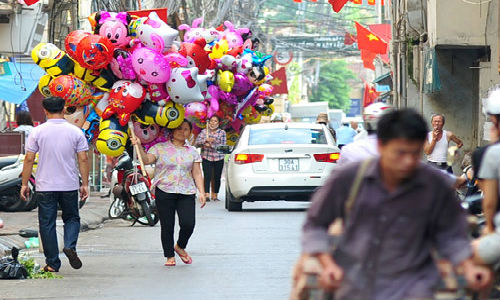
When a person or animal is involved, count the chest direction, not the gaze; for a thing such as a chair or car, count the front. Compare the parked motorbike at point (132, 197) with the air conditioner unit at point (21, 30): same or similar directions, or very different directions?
very different directions

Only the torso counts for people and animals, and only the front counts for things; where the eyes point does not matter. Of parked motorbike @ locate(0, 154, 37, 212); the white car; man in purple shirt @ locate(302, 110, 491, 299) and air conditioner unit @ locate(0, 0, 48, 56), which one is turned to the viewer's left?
the parked motorbike

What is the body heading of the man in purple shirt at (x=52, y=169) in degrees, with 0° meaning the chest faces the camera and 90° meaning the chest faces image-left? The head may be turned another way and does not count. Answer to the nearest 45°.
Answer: approximately 180°

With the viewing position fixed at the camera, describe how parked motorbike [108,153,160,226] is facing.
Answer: facing away from the viewer and to the left of the viewer

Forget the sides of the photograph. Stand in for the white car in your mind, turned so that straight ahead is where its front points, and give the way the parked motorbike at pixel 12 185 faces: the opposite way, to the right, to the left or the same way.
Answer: to the left

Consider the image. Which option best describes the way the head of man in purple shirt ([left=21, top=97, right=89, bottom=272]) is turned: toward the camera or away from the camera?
away from the camera

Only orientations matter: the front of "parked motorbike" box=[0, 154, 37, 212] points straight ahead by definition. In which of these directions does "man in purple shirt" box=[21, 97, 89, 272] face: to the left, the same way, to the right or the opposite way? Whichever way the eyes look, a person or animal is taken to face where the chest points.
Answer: to the right

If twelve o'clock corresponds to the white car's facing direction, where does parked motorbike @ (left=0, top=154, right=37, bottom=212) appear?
The parked motorbike is roughly at 9 o'clock from the white car.

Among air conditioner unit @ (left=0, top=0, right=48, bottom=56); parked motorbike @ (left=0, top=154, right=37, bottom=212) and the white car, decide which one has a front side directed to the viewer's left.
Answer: the parked motorbike

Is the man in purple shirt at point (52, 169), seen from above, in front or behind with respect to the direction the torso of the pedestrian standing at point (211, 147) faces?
in front

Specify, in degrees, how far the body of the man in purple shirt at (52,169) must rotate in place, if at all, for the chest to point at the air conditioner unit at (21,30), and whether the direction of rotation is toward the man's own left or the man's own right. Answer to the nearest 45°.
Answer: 0° — they already face it

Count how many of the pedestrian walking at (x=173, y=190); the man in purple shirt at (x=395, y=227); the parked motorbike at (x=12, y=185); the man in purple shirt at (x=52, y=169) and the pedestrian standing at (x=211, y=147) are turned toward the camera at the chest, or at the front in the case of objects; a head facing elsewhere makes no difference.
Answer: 3
